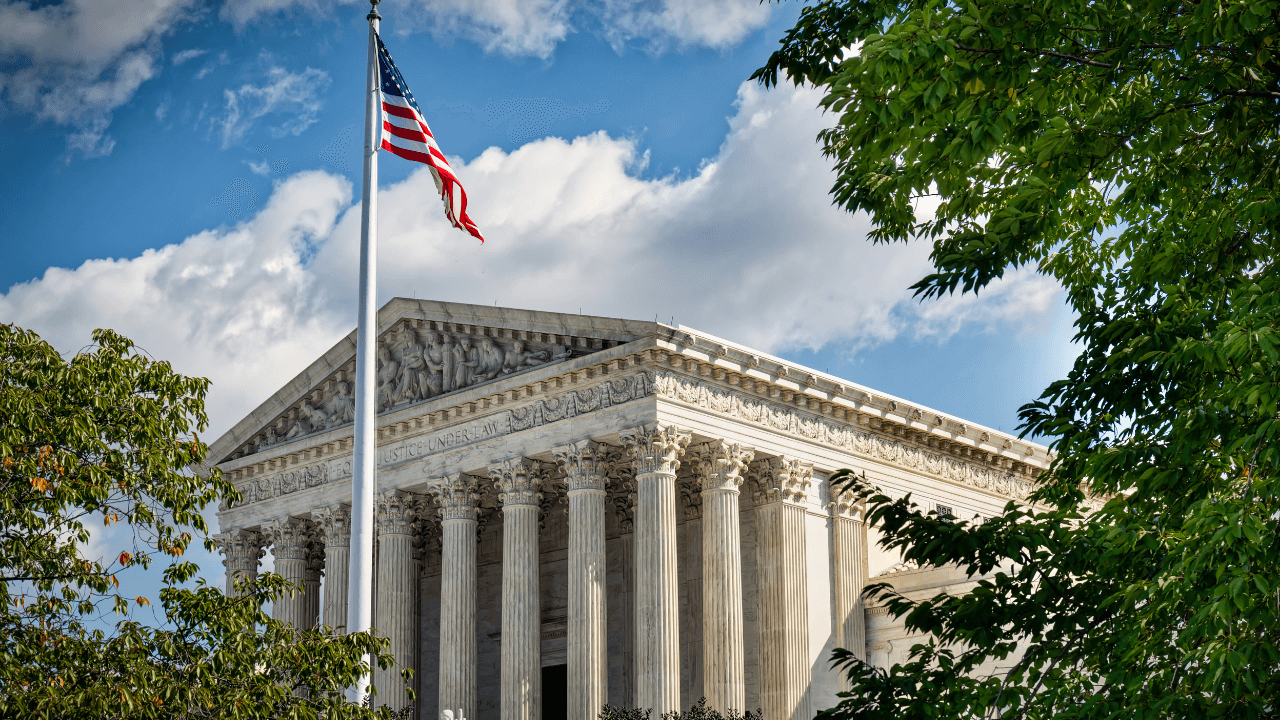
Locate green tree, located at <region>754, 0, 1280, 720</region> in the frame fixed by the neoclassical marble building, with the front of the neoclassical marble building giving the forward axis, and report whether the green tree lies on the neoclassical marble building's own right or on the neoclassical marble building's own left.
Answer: on the neoclassical marble building's own left

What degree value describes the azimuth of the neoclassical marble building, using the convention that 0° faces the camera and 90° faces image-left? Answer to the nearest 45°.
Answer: approximately 45°

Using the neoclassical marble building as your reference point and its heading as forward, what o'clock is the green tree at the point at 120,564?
The green tree is roughly at 11 o'clock from the neoclassical marble building.
